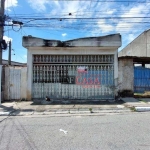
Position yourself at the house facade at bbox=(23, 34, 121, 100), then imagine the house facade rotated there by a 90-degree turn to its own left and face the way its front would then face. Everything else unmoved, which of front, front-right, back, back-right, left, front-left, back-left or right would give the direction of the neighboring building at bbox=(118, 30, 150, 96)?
front

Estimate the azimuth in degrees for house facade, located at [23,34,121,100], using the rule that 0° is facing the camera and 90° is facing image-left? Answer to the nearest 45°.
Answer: approximately 0°
